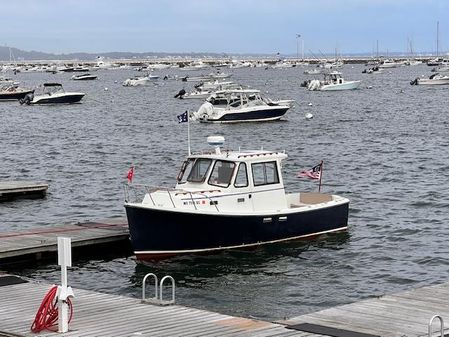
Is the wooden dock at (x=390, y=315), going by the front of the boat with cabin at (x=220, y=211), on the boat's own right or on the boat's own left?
on the boat's own left

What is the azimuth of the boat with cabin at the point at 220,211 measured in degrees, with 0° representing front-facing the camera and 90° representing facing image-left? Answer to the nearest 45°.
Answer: approximately 45°

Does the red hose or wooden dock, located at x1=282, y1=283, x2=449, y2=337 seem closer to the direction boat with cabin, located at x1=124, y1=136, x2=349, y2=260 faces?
the red hose

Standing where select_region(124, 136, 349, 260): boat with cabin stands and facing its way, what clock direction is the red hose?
The red hose is roughly at 11 o'clock from the boat with cabin.

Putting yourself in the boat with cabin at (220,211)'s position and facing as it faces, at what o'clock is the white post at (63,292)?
The white post is roughly at 11 o'clock from the boat with cabin.
